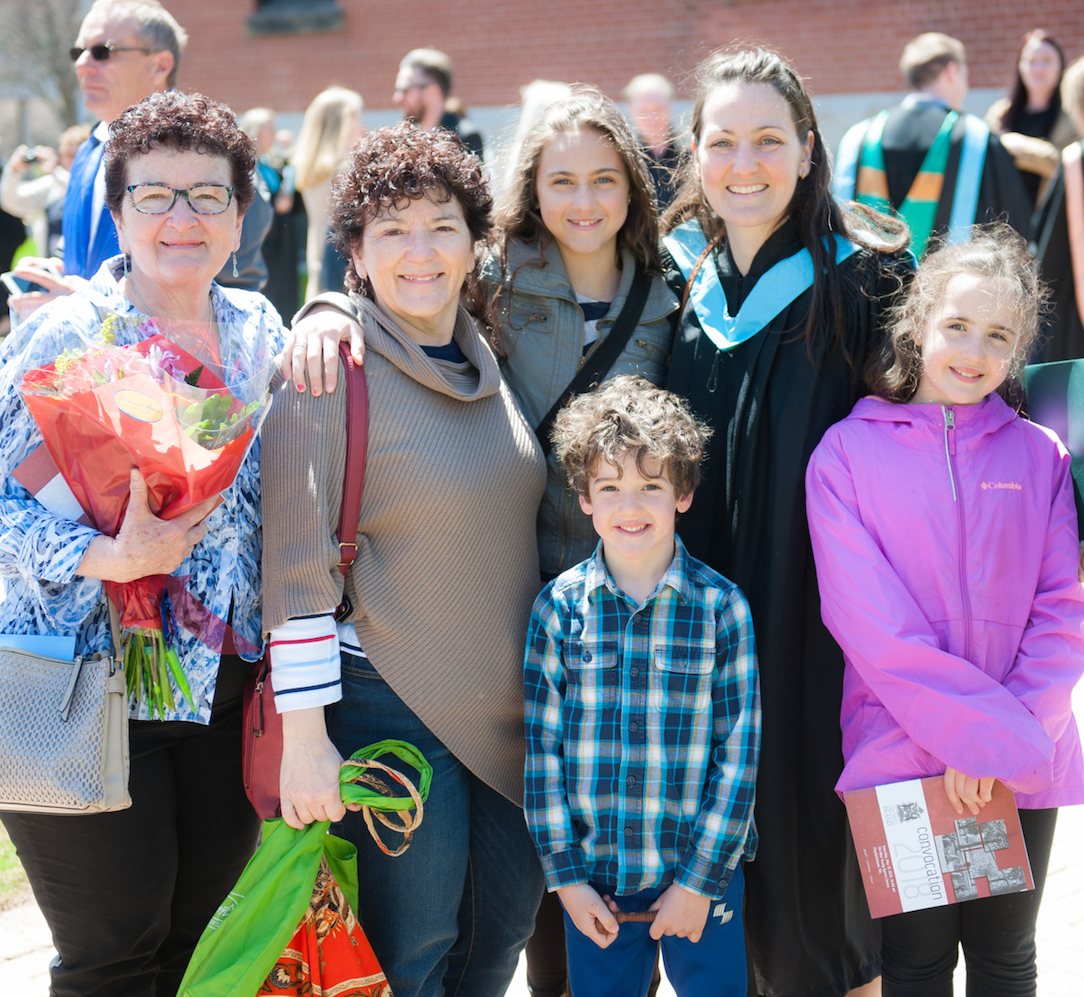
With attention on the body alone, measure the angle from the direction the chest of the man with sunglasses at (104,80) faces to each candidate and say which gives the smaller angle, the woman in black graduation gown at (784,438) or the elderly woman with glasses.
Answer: the elderly woman with glasses

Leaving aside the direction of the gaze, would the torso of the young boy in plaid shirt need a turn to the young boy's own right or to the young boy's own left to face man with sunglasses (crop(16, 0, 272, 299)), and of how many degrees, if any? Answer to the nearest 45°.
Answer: approximately 135° to the young boy's own right

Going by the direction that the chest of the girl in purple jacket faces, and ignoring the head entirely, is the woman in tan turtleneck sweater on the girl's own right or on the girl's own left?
on the girl's own right

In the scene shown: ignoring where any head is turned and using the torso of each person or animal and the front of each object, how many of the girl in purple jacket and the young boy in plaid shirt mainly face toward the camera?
2

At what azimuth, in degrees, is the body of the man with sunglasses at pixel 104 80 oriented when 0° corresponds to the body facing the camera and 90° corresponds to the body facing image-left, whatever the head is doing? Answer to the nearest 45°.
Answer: approximately 45°

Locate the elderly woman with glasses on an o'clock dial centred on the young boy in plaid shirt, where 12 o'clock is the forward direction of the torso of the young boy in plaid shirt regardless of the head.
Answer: The elderly woman with glasses is roughly at 3 o'clock from the young boy in plaid shirt.

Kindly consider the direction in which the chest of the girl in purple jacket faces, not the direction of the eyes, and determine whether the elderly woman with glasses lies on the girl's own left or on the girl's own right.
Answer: on the girl's own right

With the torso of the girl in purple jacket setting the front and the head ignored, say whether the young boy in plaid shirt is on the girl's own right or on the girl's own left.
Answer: on the girl's own right
